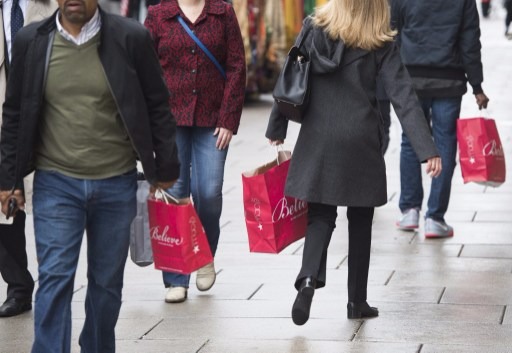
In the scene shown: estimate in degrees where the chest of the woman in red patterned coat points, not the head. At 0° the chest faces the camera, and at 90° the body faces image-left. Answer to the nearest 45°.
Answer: approximately 0°

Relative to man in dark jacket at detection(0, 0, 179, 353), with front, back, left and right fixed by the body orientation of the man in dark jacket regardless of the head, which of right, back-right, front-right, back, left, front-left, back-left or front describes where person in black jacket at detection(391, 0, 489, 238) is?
back-left

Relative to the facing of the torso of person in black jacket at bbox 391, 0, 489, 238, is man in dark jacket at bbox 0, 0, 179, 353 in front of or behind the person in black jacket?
behind

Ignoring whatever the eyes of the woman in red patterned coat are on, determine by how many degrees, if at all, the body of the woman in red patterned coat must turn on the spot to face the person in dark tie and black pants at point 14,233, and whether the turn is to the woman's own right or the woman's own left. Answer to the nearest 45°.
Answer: approximately 90° to the woman's own right

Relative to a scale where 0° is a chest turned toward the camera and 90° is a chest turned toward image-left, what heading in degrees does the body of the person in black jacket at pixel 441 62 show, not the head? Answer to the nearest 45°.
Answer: approximately 180°

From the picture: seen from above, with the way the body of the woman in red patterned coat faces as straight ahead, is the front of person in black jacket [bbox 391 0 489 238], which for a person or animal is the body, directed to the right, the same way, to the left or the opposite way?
the opposite way

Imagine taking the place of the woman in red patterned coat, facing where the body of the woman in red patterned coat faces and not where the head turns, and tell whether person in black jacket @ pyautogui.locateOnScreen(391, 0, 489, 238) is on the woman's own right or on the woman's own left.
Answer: on the woman's own left

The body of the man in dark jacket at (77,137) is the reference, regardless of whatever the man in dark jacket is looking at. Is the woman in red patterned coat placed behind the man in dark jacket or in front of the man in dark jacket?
behind

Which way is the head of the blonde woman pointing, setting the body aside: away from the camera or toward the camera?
away from the camera
